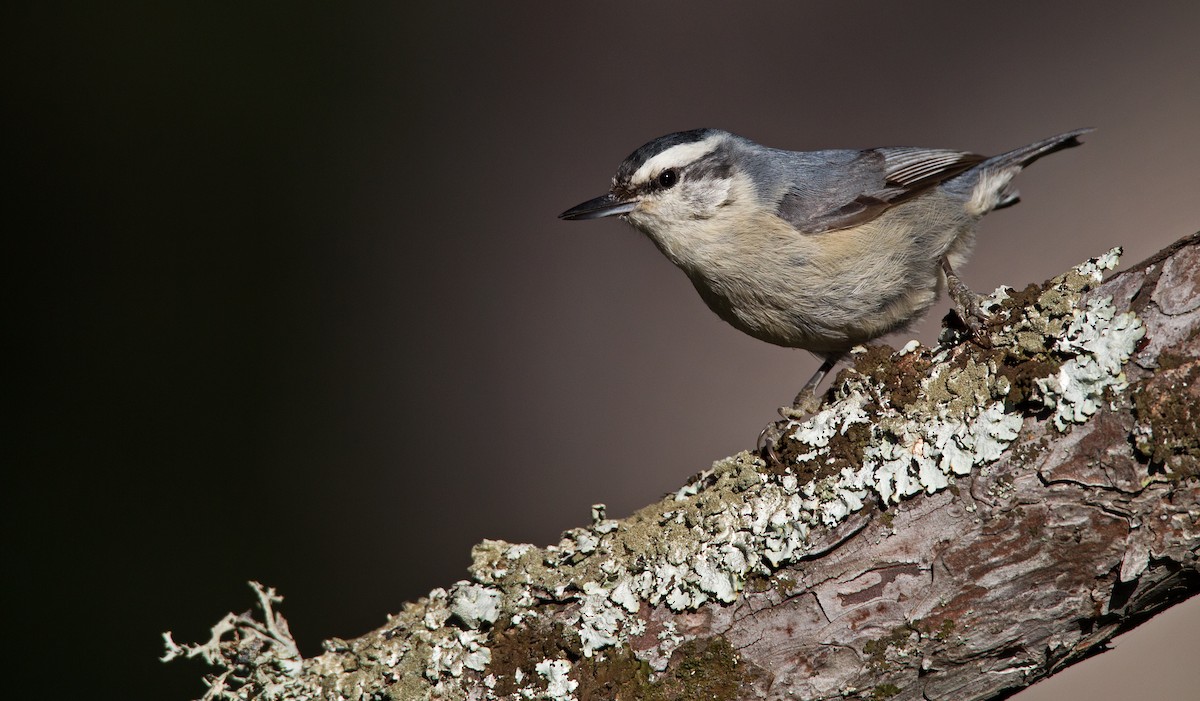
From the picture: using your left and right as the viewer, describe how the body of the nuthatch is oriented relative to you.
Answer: facing to the left of the viewer
